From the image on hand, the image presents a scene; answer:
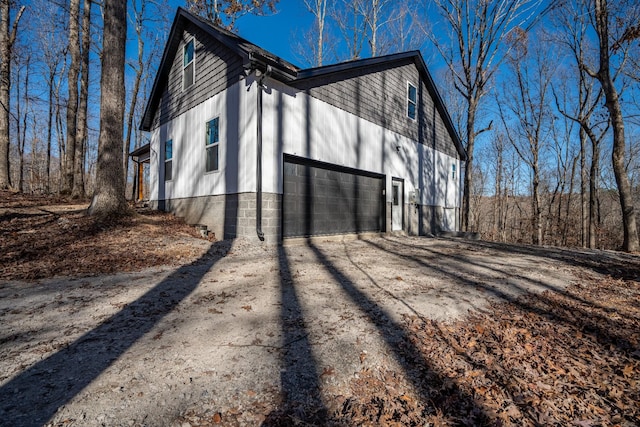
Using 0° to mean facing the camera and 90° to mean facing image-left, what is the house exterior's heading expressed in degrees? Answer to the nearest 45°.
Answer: approximately 315°

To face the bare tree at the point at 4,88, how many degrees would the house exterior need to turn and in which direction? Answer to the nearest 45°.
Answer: approximately 135° to its right
